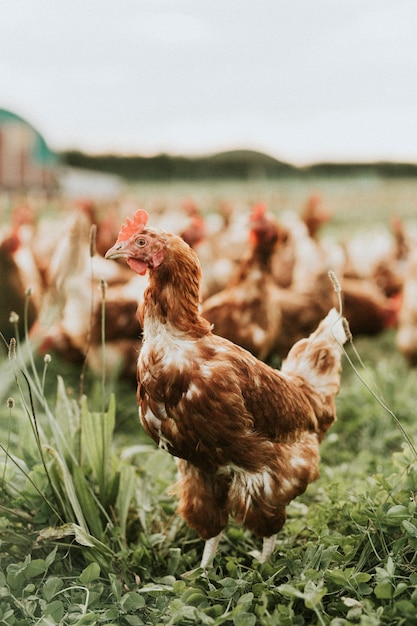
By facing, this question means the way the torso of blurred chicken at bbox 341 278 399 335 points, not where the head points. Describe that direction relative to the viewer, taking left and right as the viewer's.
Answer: facing to the right of the viewer

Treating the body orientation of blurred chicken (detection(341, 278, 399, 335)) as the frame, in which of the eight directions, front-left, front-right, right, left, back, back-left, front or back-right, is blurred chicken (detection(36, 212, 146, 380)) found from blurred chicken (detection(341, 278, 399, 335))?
back-right

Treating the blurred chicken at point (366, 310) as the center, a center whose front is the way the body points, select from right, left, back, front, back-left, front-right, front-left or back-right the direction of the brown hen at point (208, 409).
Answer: right

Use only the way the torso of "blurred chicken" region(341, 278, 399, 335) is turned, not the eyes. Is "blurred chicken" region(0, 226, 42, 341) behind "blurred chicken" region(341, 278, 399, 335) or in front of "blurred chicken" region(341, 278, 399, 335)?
behind
